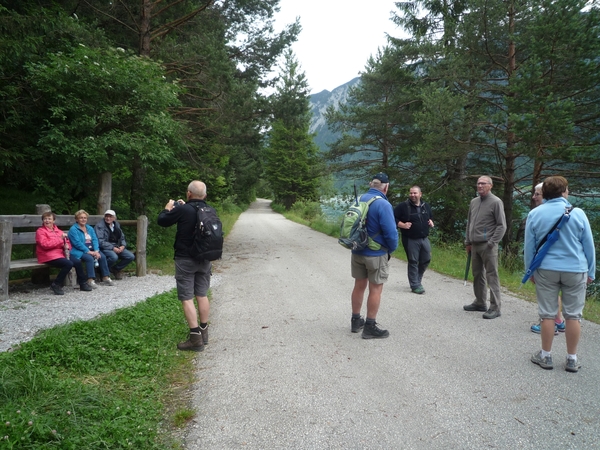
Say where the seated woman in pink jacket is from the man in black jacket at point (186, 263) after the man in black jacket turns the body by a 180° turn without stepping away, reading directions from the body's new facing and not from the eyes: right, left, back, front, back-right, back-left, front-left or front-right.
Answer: back

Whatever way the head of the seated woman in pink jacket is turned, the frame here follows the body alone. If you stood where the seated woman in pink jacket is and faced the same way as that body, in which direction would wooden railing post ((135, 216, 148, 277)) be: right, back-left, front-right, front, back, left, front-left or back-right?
left

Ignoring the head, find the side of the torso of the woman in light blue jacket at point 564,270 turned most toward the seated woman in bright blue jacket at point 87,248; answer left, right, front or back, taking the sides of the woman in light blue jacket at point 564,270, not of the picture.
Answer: left

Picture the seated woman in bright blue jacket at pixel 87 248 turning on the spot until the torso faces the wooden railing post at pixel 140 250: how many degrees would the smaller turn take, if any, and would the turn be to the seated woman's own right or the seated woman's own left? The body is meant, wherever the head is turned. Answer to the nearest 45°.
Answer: approximately 90° to the seated woman's own left

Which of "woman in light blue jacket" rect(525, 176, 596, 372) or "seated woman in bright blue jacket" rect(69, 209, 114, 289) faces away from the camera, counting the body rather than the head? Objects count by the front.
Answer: "woman in light blue jacket" rect(525, 176, 596, 372)

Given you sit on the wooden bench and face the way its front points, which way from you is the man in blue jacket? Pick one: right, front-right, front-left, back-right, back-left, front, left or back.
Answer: front

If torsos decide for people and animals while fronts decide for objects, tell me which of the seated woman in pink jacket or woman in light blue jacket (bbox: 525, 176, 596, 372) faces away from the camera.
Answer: the woman in light blue jacket

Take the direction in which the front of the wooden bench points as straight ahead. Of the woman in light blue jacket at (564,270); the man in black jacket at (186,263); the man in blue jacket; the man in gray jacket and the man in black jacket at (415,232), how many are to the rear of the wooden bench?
0

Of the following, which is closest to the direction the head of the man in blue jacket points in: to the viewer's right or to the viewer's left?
to the viewer's right

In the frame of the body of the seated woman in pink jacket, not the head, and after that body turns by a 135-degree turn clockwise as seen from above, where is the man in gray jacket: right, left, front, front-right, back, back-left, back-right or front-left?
back-left

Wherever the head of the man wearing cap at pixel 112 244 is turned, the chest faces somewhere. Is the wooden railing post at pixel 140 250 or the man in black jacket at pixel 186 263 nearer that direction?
the man in black jacket

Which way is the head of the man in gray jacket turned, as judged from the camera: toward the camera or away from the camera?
toward the camera

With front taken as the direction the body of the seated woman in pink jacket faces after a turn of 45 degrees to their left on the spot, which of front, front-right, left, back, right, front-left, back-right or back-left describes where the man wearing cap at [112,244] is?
front-left

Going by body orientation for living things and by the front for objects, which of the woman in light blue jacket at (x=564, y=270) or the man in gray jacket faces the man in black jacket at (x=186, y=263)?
the man in gray jacket

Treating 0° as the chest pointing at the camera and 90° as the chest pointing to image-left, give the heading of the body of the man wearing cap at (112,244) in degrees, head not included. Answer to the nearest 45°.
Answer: approximately 315°

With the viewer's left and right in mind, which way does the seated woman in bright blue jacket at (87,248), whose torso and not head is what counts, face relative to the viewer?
facing the viewer and to the right of the viewer

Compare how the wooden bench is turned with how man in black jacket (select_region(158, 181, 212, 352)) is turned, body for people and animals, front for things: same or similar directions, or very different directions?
very different directions

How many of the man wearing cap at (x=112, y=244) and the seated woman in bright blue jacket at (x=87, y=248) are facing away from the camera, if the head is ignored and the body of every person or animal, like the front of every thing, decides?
0

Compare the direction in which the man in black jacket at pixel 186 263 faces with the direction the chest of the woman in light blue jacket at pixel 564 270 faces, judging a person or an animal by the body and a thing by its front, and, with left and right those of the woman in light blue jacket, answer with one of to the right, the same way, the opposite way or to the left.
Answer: to the left

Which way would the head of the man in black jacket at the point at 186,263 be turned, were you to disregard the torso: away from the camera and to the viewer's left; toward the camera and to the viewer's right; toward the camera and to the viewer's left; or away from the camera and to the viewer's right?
away from the camera and to the viewer's left

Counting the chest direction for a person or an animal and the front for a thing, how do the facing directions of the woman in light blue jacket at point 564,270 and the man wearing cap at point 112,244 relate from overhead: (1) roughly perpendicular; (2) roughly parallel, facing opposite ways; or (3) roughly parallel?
roughly perpendicular
